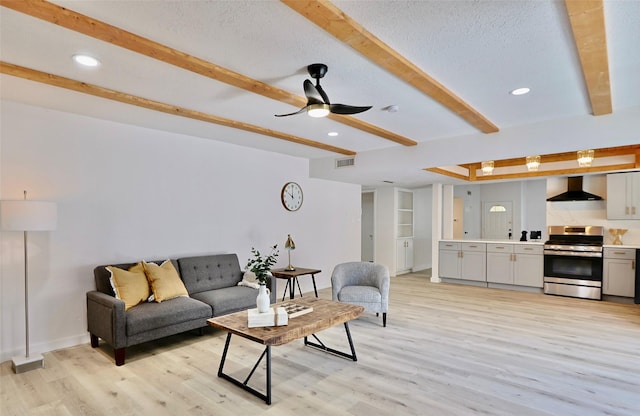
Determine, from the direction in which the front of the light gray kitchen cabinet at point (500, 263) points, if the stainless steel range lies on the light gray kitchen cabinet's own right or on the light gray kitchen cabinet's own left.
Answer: on the light gray kitchen cabinet's own left

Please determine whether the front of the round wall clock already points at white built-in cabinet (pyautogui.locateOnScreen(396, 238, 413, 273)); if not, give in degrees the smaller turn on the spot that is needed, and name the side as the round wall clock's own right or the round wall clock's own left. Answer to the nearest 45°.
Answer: approximately 90° to the round wall clock's own left

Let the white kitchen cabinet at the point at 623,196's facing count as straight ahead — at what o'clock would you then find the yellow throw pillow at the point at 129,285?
The yellow throw pillow is roughly at 1 o'clock from the white kitchen cabinet.

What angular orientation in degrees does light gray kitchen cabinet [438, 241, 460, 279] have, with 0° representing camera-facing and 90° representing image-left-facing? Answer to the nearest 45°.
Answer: approximately 0°

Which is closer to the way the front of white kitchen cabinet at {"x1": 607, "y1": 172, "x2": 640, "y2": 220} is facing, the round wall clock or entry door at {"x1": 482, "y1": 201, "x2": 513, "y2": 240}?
the round wall clock

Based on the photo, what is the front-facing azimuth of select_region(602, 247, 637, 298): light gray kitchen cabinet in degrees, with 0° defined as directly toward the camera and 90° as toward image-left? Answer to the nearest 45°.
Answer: approximately 0°
